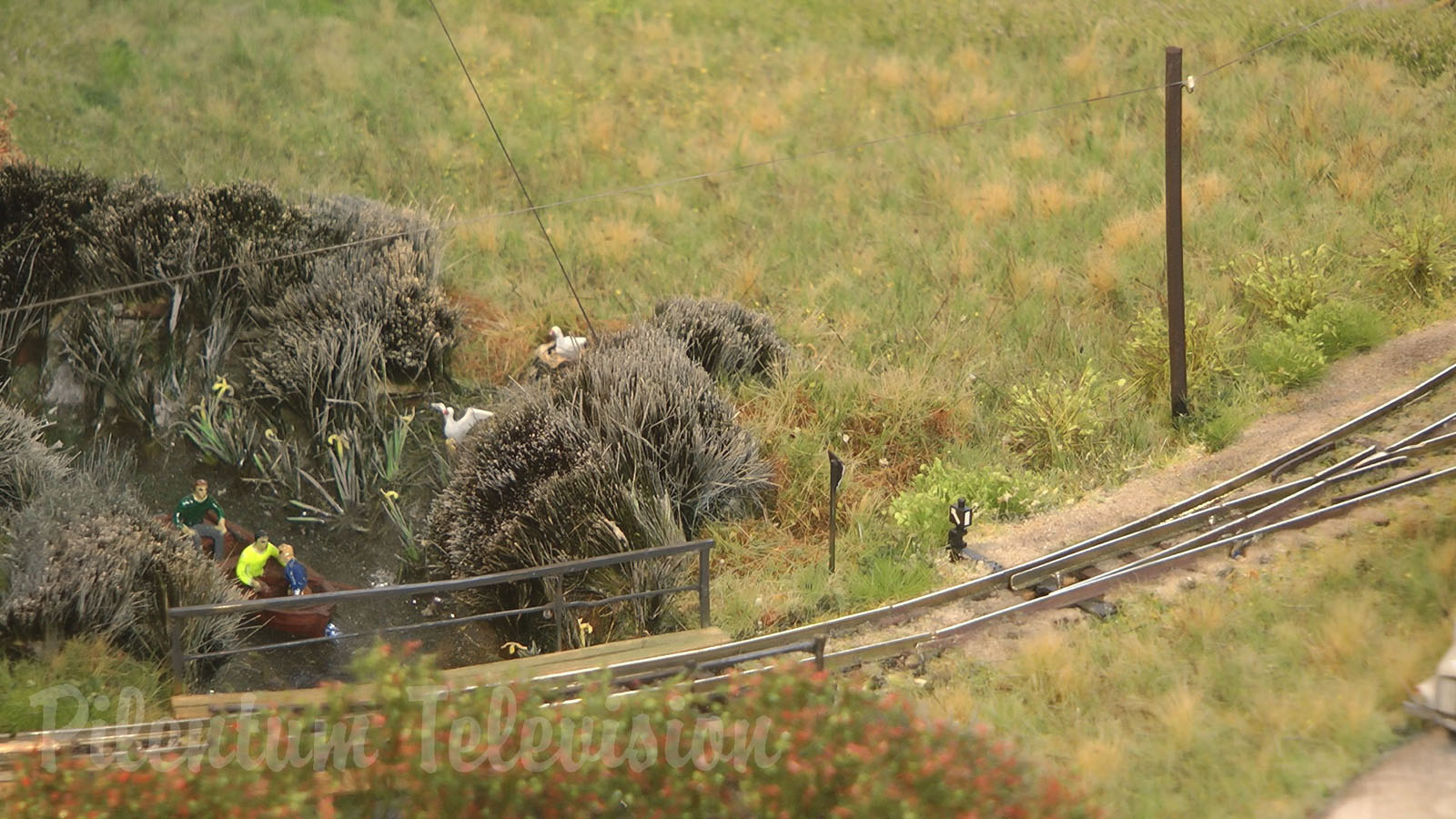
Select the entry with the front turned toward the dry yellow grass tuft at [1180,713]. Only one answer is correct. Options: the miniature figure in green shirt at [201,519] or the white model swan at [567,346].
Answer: the miniature figure in green shirt

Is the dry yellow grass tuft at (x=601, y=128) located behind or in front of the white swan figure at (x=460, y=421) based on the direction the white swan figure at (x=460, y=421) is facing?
behind

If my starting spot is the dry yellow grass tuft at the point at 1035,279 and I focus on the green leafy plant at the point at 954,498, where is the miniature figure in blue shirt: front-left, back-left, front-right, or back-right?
front-right

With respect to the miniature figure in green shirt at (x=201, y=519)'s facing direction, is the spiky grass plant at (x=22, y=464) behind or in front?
behind

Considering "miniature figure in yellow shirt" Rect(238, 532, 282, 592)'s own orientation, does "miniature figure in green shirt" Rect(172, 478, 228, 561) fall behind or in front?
behind

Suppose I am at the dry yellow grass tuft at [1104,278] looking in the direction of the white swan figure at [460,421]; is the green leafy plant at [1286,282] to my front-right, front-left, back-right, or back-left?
back-left

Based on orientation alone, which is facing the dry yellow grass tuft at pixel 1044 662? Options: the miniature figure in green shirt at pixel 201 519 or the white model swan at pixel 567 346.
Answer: the miniature figure in green shirt

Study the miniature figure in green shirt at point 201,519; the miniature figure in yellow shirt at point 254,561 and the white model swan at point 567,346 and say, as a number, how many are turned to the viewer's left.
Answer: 1

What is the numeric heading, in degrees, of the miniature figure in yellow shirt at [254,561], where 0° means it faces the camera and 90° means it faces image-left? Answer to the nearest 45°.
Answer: approximately 315°

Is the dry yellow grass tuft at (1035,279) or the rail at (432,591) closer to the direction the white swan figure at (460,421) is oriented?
the rail

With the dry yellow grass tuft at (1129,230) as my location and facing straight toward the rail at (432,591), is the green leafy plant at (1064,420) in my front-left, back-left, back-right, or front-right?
front-left

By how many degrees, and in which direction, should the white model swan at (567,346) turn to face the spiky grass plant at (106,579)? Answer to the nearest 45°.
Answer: approximately 45° to its left

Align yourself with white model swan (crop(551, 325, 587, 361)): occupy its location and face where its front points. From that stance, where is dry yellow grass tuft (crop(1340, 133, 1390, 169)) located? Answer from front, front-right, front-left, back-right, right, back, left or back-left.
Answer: back

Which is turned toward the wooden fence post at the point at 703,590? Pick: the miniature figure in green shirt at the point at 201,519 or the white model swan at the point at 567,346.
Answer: the miniature figure in green shirt

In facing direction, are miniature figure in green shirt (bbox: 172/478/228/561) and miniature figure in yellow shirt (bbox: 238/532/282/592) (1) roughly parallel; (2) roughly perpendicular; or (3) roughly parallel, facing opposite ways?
roughly parallel

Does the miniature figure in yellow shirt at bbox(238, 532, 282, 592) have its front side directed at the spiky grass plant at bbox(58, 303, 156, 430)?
no
